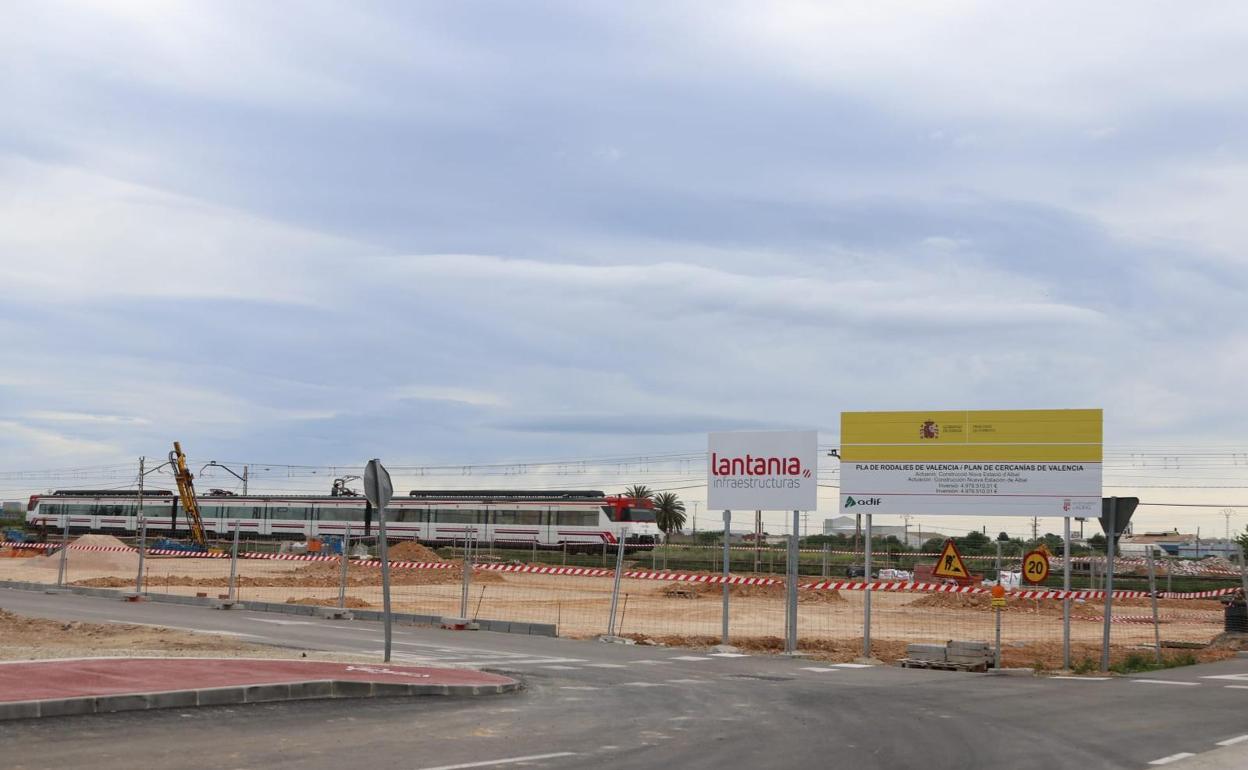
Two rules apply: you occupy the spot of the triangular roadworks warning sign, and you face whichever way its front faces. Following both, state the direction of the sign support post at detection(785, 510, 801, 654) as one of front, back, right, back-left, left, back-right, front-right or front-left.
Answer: back-right

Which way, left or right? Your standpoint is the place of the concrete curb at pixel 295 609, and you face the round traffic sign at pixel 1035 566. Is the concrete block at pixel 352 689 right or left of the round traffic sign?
right

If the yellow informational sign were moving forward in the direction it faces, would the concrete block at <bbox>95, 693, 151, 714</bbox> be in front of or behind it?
in front

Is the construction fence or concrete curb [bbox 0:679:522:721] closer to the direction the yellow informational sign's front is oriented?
the concrete curb

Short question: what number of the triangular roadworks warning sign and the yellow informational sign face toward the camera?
2

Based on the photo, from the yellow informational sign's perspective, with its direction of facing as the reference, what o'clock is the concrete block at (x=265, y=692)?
The concrete block is roughly at 1 o'clock from the yellow informational sign.

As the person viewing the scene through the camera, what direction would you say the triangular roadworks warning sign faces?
facing the viewer

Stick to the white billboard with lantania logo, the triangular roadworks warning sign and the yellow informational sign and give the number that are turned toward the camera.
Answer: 3

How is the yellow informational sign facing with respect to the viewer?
toward the camera

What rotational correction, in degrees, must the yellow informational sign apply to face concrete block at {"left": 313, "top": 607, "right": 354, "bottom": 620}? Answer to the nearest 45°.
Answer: approximately 90° to its right

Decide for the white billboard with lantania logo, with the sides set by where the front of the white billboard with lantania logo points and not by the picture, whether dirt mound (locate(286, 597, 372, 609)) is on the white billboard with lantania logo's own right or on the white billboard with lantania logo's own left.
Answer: on the white billboard with lantania logo's own right
